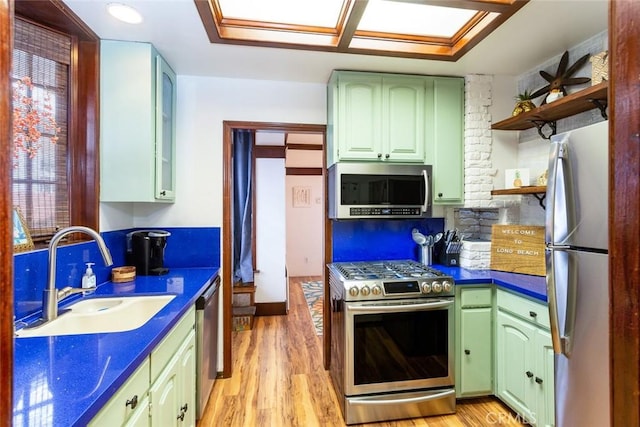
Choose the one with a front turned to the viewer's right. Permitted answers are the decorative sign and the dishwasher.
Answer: the dishwasher

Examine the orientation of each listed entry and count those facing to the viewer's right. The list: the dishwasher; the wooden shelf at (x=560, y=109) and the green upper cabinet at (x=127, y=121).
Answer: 2

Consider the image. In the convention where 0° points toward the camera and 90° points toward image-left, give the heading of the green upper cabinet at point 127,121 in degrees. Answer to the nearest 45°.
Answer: approximately 270°

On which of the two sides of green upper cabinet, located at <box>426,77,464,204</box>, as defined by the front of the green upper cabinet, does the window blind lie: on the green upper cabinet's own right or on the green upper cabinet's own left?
on the green upper cabinet's own right

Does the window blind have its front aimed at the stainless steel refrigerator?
yes

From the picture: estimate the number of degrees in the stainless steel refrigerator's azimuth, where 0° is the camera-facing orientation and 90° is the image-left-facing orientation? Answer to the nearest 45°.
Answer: approximately 45°

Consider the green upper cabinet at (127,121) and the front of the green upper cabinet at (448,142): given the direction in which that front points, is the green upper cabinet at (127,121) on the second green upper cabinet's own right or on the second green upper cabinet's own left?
on the second green upper cabinet's own right

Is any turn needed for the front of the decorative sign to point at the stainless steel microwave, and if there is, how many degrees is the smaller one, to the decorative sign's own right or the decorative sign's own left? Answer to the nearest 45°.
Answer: approximately 45° to the decorative sign's own right

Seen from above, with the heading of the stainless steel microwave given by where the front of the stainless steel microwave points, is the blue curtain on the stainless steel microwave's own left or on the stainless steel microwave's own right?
on the stainless steel microwave's own right
